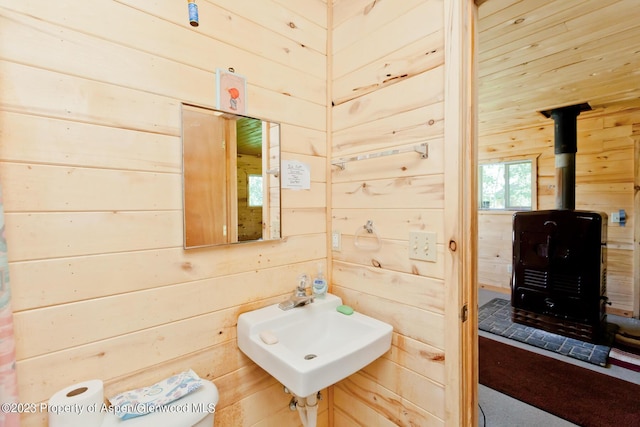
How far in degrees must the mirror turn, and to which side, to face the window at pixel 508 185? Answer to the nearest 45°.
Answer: approximately 90° to its left

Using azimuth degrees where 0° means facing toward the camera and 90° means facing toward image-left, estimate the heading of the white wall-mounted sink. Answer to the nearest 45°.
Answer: approximately 315°

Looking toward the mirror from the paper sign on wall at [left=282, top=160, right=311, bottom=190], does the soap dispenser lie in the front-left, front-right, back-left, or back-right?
back-left

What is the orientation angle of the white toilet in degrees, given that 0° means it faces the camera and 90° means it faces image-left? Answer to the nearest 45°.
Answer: approximately 315°

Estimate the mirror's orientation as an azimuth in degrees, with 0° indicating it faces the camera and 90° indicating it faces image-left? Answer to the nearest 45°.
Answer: approximately 315°
